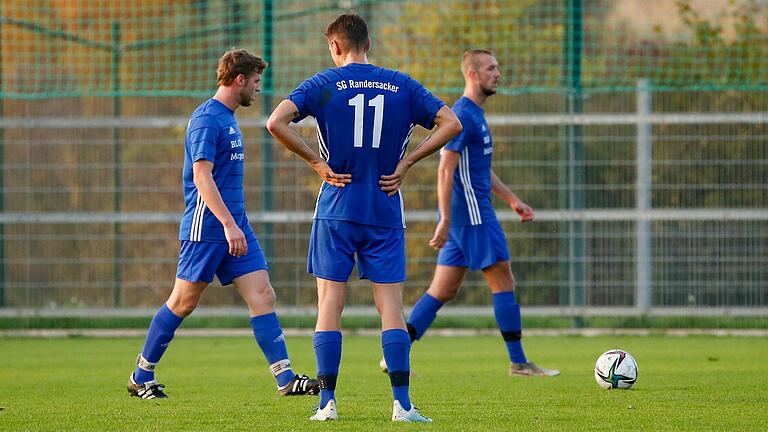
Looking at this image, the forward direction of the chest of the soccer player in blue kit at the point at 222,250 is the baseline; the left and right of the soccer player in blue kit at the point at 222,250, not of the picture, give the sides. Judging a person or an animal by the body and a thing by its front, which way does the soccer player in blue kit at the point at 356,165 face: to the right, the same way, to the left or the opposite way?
to the left

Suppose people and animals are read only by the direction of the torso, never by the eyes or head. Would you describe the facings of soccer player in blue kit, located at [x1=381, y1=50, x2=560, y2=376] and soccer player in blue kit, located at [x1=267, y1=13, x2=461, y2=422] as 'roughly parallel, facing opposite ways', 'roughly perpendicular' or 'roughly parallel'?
roughly perpendicular

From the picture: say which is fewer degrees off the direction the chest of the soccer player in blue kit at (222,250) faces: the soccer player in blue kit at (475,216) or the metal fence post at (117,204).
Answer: the soccer player in blue kit

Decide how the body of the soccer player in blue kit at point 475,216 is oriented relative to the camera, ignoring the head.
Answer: to the viewer's right

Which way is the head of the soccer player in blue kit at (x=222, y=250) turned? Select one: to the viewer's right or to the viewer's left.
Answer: to the viewer's right

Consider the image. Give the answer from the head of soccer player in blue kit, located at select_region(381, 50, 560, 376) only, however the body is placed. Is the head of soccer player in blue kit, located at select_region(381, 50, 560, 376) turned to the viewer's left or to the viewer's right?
to the viewer's right

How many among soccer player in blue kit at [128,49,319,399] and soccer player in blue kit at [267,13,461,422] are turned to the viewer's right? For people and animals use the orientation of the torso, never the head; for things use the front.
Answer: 1

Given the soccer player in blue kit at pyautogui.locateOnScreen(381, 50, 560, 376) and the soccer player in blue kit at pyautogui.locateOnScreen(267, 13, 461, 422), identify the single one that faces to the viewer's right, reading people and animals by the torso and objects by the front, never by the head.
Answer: the soccer player in blue kit at pyautogui.locateOnScreen(381, 50, 560, 376)

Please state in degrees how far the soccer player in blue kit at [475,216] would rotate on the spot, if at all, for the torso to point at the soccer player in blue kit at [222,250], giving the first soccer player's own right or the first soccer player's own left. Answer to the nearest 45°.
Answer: approximately 135° to the first soccer player's own right

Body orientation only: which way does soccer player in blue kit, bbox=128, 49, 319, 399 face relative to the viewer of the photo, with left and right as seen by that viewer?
facing to the right of the viewer

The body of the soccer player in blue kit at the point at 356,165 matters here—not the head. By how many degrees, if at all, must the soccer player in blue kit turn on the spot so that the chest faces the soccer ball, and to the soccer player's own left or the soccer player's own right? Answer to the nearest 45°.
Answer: approximately 45° to the soccer player's own right

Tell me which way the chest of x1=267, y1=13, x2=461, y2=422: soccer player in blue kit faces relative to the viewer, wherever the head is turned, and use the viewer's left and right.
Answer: facing away from the viewer
